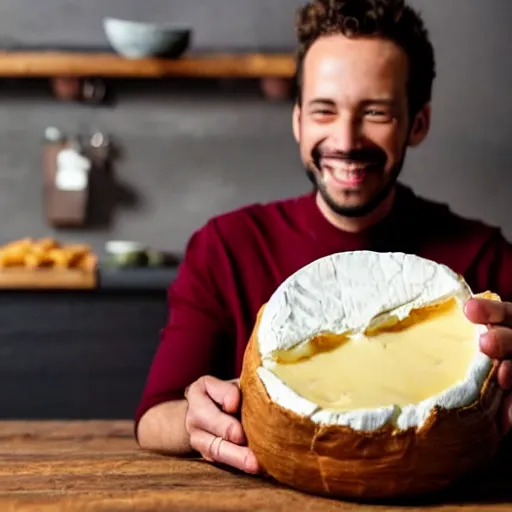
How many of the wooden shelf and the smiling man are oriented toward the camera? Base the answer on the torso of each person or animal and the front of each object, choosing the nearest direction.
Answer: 2

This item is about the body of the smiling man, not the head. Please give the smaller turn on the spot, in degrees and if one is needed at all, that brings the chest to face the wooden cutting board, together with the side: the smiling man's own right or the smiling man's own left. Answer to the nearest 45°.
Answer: approximately 135° to the smiling man's own right

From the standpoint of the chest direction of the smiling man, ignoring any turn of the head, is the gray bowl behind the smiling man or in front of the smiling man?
behind

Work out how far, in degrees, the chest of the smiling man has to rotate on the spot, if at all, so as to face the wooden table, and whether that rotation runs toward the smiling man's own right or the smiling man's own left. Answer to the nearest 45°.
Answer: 0° — they already face it

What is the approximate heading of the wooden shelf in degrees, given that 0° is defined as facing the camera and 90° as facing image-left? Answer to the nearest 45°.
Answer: approximately 0°

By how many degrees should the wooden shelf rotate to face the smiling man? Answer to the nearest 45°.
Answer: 0° — it already faces them

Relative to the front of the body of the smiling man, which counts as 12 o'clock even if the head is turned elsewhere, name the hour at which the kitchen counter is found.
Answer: The kitchen counter is roughly at 5 o'clock from the smiling man.
